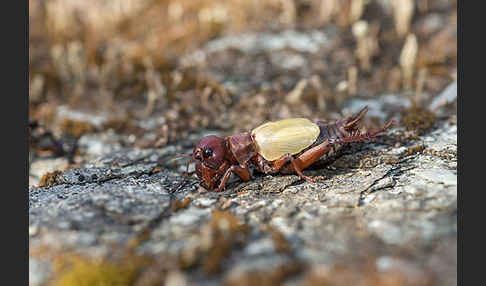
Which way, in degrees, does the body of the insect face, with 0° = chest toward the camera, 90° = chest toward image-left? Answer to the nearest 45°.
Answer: approximately 90°
